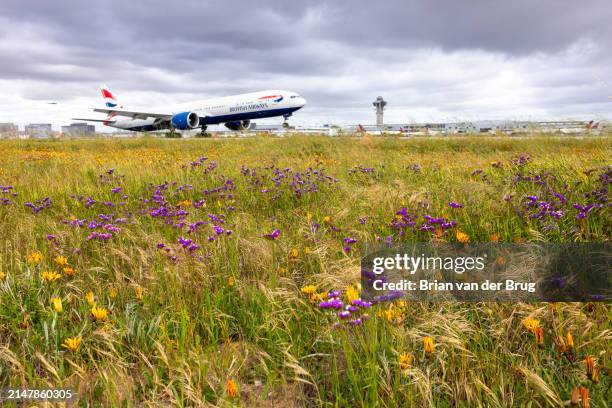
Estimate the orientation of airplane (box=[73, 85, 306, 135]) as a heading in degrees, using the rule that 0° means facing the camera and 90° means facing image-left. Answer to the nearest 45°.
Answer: approximately 315°
